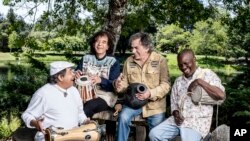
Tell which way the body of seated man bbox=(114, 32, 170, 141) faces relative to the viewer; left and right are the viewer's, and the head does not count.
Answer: facing the viewer and to the left of the viewer

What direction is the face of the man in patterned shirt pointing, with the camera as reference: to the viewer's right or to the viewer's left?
to the viewer's left

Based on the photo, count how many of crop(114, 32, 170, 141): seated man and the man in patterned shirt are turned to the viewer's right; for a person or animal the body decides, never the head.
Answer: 0

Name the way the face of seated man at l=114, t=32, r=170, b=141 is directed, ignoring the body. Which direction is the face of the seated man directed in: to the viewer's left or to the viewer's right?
to the viewer's left

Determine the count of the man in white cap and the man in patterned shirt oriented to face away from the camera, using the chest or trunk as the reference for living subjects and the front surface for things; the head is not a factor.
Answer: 0

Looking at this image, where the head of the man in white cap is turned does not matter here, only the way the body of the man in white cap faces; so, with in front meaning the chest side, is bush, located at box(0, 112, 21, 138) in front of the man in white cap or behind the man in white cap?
behind

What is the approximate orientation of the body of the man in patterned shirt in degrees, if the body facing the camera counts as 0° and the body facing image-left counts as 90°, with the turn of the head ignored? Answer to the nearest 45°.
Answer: approximately 45°

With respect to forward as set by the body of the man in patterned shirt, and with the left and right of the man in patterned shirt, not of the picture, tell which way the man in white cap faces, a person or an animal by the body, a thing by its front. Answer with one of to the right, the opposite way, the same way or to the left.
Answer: to the left

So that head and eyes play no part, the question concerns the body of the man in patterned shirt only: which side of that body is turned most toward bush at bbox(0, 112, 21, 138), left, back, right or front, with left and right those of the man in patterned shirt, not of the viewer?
right

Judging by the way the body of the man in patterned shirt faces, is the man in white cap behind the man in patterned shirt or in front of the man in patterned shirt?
in front

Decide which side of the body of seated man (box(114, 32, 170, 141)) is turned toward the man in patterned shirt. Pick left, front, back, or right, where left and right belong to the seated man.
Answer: left

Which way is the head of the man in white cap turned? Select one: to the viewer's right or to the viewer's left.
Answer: to the viewer's right

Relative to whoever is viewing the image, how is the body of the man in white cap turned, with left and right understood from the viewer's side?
facing the viewer and to the right of the viewer

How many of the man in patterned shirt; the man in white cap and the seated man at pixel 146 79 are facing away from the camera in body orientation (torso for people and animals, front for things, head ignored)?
0
